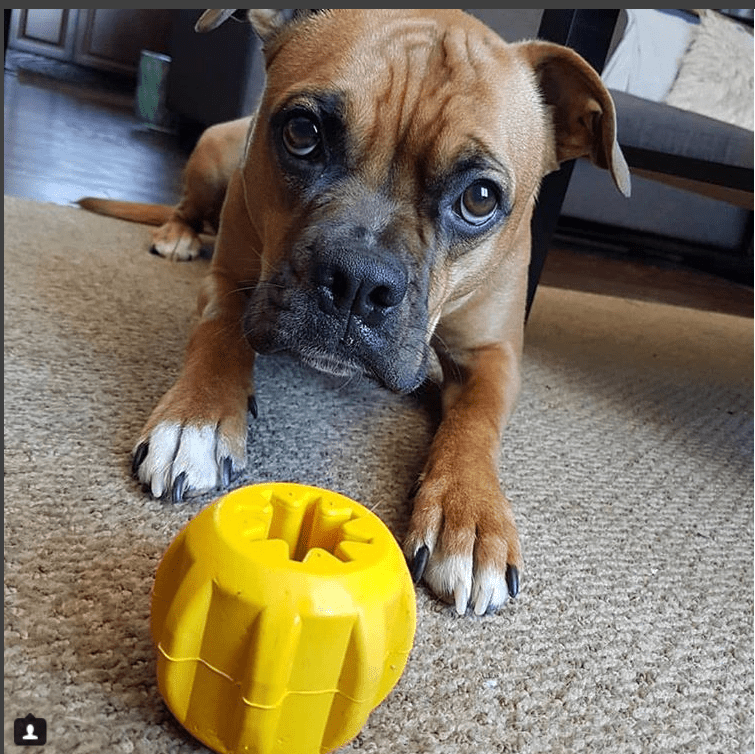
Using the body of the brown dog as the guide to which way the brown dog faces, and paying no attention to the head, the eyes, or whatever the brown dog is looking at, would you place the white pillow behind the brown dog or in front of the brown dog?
behind

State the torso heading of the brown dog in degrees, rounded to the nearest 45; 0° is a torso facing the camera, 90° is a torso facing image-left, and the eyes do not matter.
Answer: approximately 0°

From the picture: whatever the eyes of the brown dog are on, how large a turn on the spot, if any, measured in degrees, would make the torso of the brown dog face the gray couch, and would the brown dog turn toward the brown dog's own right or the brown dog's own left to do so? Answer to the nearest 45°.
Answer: approximately 180°

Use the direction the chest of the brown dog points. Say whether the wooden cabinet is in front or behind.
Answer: behind
